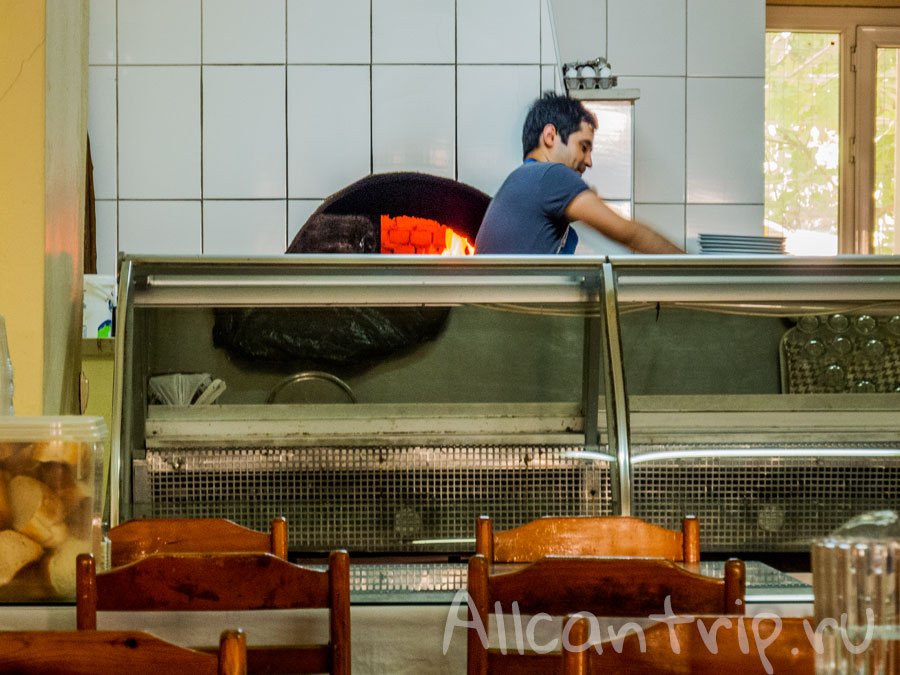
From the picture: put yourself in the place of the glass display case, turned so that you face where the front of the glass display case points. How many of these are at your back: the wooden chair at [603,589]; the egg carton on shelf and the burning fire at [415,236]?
2

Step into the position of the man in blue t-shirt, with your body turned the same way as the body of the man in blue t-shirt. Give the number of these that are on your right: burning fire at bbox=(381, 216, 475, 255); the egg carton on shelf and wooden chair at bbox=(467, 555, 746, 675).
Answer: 1

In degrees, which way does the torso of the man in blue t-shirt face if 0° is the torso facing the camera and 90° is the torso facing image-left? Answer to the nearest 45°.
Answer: approximately 270°

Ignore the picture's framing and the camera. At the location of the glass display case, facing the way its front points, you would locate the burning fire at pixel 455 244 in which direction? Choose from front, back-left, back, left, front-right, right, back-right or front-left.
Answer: back

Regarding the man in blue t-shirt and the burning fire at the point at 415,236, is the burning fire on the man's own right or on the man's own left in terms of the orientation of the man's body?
on the man's own left

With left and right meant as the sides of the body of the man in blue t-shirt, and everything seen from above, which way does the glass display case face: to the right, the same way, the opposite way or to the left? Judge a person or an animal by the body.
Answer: to the right

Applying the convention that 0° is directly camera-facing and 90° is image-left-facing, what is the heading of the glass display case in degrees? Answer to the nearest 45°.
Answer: approximately 0°

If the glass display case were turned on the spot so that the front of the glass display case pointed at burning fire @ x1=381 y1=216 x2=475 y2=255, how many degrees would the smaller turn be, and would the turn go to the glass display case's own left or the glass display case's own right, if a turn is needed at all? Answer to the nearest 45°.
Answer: approximately 180°

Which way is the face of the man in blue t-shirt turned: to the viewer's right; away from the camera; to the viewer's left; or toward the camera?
to the viewer's right

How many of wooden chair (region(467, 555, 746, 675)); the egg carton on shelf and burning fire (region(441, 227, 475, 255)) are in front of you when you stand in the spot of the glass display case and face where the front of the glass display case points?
1

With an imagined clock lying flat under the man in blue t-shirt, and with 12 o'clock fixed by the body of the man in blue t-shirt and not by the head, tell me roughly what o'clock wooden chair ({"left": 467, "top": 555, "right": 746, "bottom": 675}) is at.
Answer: The wooden chair is roughly at 3 o'clock from the man in blue t-shirt.

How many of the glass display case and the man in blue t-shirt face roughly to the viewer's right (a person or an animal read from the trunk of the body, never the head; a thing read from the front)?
1
